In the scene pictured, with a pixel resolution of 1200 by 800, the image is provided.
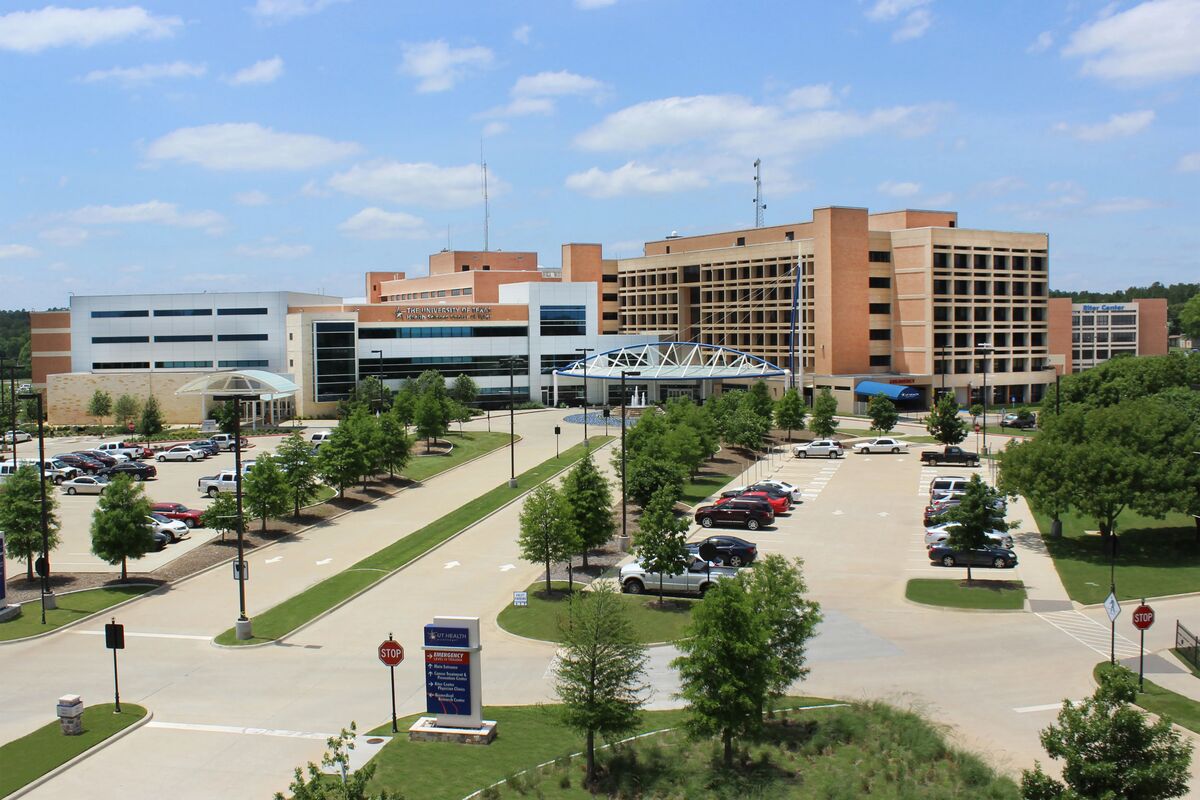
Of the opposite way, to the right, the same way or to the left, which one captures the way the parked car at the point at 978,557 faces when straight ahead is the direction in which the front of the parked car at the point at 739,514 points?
the opposite way

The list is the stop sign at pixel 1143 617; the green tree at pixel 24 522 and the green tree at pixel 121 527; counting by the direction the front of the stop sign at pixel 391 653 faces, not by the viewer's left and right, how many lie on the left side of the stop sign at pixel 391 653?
1

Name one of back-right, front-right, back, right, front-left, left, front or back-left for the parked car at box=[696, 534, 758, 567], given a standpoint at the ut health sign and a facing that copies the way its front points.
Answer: back-left

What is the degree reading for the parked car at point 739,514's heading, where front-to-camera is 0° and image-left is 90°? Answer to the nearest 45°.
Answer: approximately 90°

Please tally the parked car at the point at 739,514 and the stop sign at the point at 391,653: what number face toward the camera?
1

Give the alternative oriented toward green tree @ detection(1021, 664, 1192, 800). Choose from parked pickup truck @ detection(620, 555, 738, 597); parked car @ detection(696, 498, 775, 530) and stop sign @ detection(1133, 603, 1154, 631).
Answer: the stop sign

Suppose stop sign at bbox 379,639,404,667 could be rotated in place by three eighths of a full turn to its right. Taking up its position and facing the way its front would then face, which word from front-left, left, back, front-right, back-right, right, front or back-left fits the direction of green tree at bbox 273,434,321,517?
front-right

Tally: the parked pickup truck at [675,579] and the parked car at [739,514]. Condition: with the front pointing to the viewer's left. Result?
2

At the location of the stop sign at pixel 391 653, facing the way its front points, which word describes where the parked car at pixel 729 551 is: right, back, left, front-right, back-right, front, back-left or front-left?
back-left

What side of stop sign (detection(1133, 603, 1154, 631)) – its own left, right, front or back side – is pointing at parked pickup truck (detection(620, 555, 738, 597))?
right

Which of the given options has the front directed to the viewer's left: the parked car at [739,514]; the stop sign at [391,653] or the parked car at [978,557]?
the parked car at [739,514]

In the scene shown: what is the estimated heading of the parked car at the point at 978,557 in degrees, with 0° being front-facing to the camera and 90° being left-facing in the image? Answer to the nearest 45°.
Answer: approximately 270°

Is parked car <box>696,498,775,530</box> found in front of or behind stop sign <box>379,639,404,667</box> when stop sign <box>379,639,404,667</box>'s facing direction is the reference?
behind

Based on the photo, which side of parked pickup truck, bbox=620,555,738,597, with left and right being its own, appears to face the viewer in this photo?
left
